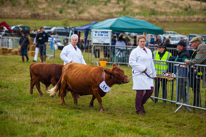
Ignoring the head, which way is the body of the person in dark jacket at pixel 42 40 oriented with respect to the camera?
toward the camera

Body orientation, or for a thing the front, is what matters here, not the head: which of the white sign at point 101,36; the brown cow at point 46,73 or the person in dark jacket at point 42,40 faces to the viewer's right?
the brown cow

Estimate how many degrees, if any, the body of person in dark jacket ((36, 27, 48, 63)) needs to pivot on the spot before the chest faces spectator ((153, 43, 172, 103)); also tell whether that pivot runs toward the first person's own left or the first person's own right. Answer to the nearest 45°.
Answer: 0° — they already face them

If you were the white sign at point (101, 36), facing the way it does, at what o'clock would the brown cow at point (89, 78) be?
The brown cow is roughly at 12 o'clock from the white sign.

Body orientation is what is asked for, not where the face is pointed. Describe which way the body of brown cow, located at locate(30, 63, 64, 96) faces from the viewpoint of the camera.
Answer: to the viewer's right

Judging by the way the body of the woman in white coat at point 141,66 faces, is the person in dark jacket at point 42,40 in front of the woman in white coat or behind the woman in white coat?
behind

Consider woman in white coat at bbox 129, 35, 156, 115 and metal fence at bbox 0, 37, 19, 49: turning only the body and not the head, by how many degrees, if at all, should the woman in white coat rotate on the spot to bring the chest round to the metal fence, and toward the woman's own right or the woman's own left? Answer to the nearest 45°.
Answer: approximately 180°

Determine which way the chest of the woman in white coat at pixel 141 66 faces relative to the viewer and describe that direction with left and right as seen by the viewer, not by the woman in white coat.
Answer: facing the viewer and to the right of the viewer

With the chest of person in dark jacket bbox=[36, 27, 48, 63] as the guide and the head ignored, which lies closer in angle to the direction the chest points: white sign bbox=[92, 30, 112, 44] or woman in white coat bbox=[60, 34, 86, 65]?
the woman in white coat

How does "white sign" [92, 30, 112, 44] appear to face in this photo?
toward the camera

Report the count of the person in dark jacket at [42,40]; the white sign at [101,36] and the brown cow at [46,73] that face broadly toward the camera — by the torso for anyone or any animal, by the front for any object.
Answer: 2

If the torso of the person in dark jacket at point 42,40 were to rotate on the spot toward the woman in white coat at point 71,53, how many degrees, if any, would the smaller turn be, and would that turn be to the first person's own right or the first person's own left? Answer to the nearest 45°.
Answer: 0° — they already face them

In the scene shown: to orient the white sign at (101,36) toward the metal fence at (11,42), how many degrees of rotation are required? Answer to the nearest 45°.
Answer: approximately 135° to its right
